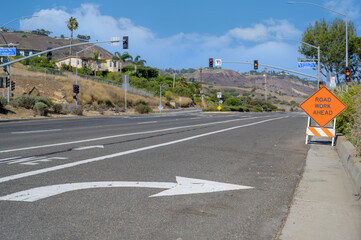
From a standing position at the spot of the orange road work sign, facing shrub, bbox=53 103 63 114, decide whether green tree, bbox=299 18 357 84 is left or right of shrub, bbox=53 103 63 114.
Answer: right

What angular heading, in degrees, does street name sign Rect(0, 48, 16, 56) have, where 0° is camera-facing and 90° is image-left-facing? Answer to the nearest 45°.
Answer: approximately 0°

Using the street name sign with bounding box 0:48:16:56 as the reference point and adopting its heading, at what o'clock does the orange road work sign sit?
The orange road work sign is roughly at 11 o'clock from the street name sign.

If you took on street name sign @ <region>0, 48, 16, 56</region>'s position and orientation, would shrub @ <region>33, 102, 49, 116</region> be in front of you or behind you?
behind

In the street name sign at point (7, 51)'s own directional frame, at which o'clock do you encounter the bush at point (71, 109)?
The bush is roughly at 7 o'clock from the street name sign.

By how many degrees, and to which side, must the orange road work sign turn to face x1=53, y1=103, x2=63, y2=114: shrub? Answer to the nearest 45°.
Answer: approximately 135° to its right

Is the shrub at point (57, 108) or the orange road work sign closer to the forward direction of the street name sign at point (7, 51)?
the orange road work sign

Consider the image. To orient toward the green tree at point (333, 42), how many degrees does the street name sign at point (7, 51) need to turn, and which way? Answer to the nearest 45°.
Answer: approximately 90° to its left

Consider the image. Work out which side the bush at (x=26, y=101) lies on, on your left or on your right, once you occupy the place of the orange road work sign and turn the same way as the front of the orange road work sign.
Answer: on your right

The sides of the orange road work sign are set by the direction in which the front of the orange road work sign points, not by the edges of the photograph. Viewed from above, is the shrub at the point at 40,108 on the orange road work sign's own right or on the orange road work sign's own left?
on the orange road work sign's own right

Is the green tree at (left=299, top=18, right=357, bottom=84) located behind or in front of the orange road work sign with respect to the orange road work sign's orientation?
behind

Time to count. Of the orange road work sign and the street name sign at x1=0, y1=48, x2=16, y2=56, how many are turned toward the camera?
2
